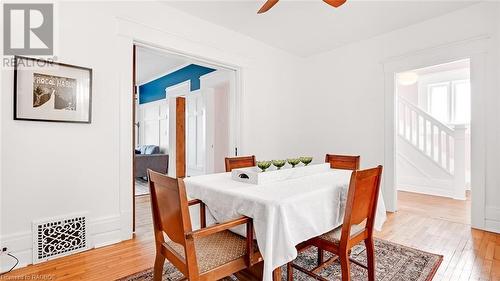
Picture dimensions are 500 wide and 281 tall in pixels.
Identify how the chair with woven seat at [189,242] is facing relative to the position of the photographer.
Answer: facing away from the viewer and to the right of the viewer

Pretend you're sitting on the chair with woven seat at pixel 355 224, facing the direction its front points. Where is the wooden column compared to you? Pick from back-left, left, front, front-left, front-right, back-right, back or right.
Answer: front

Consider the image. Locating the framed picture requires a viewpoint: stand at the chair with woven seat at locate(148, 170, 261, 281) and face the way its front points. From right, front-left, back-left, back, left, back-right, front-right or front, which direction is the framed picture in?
left

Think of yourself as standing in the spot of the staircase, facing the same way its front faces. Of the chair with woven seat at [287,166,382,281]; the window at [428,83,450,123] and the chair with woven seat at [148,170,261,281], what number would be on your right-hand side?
2

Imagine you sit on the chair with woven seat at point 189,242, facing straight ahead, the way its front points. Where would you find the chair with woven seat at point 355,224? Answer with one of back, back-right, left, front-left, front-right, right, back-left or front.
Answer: front-right

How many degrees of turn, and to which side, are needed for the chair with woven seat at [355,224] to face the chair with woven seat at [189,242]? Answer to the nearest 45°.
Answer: approximately 90° to its left

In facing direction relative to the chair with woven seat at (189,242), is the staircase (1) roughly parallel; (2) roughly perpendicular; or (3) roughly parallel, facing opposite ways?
roughly perpendicular

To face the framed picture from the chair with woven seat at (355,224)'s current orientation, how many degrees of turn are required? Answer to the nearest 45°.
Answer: approximately 45° to its left

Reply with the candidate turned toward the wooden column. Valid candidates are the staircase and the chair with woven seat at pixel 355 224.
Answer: the chair with woven seat

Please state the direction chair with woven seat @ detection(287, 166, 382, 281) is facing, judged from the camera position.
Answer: facing away from the viewer and to the left of the viewer

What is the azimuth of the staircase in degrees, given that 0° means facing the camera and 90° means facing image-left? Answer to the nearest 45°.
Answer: approximately 270°
